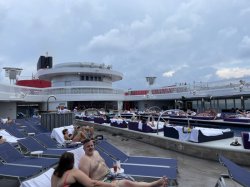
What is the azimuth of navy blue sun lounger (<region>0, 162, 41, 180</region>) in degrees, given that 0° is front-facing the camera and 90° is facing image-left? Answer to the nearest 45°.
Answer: approximately 270°

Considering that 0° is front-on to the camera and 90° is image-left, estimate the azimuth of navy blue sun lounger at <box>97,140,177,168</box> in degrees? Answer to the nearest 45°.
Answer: approximately 270°

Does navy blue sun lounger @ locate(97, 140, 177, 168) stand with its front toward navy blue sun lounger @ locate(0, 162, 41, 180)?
no

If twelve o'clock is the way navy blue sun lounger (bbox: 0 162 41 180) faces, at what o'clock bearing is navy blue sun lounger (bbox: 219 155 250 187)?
navy blue sun lounger (bbox: 219 155 250 187) is roughly at 1 o'clock from navy blue sun lounger (bbox: 0 162 41 180).

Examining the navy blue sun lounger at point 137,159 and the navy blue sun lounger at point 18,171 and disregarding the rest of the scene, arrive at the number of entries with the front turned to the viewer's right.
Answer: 2

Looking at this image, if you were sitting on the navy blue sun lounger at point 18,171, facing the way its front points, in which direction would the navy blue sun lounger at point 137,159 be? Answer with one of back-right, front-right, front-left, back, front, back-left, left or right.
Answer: front

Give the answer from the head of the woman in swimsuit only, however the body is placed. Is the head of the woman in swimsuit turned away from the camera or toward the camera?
away from the camera

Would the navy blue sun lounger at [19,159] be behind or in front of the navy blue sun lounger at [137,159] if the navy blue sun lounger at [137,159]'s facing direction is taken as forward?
behind

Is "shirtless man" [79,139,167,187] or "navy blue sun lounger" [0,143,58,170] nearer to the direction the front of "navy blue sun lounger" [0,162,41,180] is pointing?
the shirtless man

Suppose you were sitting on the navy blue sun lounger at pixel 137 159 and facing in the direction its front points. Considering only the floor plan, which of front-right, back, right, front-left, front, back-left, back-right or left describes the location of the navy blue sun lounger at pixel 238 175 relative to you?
front-right

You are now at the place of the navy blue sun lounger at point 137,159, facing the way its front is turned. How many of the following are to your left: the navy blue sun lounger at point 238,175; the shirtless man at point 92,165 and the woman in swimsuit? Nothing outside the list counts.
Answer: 0

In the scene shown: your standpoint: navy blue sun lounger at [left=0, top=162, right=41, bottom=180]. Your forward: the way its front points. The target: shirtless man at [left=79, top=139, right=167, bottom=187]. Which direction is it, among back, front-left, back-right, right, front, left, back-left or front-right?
front-right

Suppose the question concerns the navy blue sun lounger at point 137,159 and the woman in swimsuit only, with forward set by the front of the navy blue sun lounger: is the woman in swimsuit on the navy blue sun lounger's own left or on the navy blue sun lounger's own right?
on the navy blue sun lounger's own right
